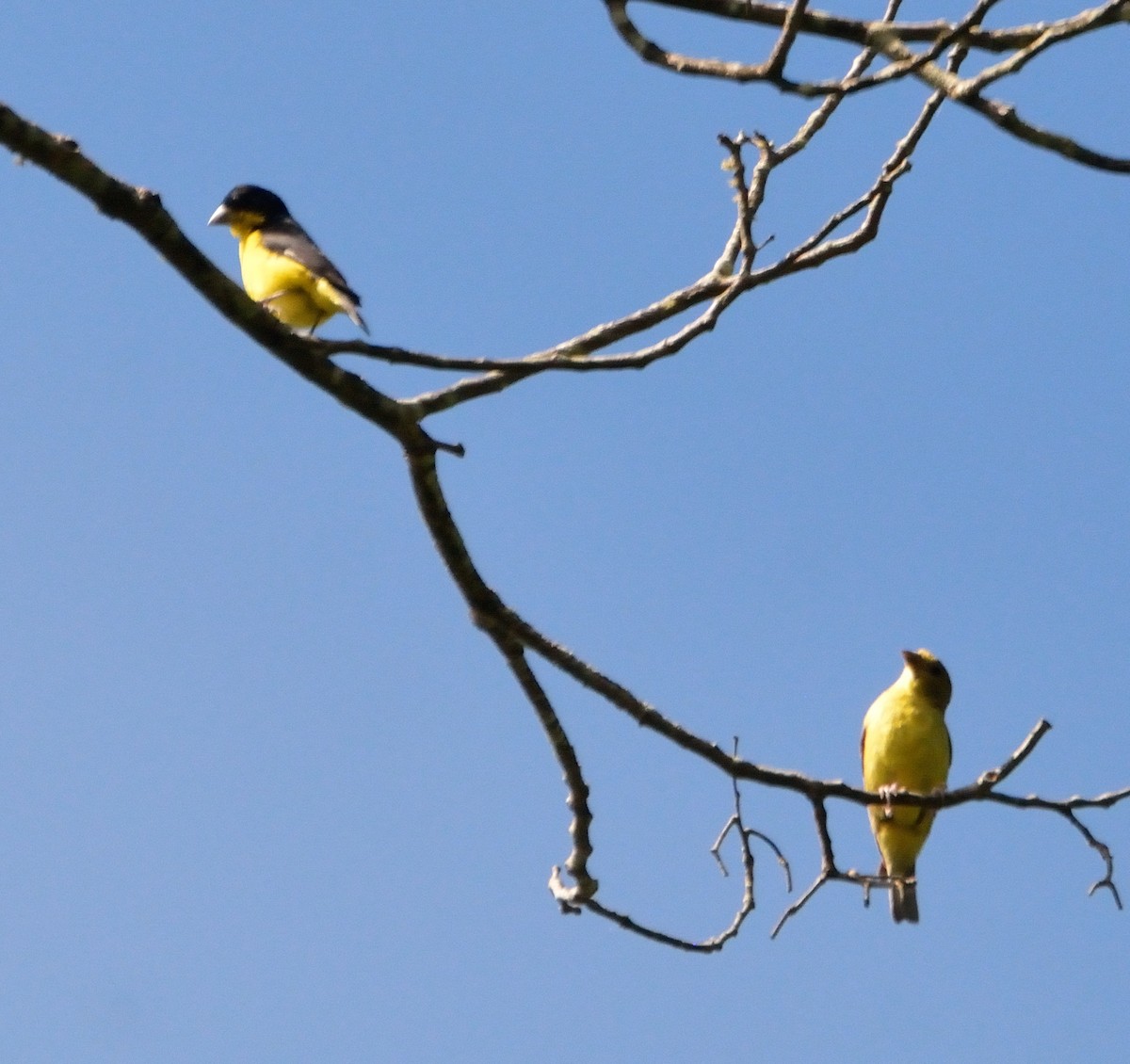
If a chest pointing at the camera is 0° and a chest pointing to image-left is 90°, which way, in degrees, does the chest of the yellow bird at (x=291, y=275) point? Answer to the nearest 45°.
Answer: approximately 90°

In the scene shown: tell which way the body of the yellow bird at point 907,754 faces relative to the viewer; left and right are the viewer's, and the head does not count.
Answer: facing the viewer

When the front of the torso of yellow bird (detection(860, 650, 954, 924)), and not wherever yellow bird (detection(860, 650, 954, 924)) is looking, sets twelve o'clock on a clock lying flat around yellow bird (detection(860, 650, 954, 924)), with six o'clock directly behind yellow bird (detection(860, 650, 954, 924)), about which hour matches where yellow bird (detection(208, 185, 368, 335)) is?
yellow bird (detection(208, 185, 368, 335)) is roughly at 2 o'clock from yellow bird (detection(860, 650, 954, 924)).

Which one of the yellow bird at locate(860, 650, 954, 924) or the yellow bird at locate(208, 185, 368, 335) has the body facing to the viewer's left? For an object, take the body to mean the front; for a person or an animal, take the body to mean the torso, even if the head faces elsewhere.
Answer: the yellow bird at locate(208, 185, 368, 335)

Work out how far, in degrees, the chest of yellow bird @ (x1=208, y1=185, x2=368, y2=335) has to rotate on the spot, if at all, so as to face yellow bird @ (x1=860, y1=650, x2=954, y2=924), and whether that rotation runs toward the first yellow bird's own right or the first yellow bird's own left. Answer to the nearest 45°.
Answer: approximately 180°

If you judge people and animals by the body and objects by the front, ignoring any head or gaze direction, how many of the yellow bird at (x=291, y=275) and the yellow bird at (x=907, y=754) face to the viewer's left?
1
